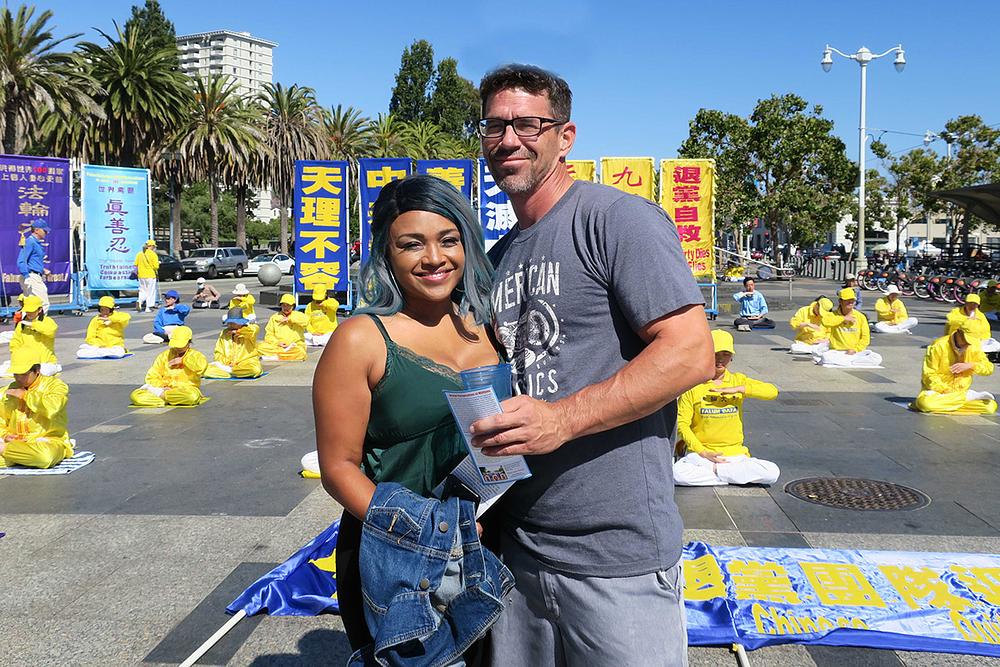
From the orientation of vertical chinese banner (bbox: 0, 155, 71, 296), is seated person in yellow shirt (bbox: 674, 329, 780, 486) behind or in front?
in front

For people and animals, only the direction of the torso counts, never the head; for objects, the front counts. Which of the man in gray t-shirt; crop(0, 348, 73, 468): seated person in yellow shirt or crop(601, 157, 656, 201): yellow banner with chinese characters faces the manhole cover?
the yellow banner with chinese characters

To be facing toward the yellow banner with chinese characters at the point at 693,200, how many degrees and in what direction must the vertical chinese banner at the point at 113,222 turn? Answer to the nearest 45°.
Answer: approximately 45° to its left

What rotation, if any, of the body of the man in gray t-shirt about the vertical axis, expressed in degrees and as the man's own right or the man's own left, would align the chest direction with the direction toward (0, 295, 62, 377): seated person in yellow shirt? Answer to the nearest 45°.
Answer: approximately 90° to the man's own right

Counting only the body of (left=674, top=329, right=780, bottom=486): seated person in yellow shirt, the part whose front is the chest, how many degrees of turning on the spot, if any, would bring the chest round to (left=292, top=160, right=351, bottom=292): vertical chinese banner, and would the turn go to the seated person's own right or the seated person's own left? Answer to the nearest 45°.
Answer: approximately 135° to the seated person's own right

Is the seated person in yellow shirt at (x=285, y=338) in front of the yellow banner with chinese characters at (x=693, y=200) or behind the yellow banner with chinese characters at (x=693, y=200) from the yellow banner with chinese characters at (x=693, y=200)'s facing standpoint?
in front

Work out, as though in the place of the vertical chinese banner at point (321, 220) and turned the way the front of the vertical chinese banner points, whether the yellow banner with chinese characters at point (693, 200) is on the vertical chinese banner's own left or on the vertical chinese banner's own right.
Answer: on the vertical chinese banner's own left

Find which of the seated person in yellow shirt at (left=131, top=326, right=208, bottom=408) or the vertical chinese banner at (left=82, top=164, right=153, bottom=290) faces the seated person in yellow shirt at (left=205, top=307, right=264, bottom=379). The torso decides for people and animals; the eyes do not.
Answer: the vertical chinese banner

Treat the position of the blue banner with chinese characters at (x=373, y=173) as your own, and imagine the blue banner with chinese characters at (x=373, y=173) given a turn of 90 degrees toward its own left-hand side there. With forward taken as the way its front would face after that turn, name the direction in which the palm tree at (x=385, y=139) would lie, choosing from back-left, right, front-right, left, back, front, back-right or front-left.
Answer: left

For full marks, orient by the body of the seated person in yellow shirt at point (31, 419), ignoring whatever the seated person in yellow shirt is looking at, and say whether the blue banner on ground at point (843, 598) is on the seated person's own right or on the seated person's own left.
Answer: on the seated person's own left

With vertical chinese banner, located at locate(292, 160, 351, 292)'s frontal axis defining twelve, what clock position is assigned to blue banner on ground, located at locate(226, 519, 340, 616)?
The blue banner on ground is roughly at 12 o'clock from the vertical chinese banner.
